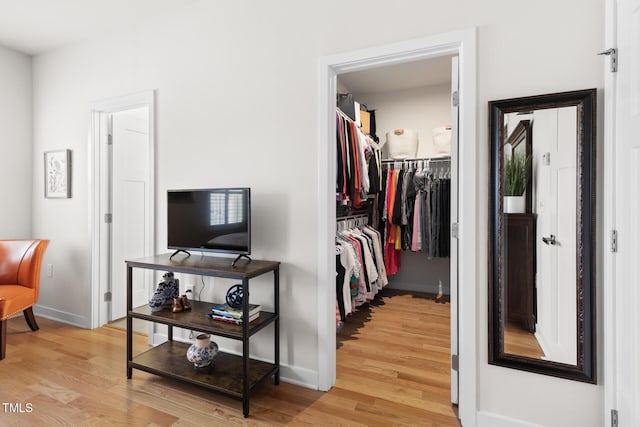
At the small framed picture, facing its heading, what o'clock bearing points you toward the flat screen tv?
The flat screen tv is roughly at 10 o'clock from the small framed picture.

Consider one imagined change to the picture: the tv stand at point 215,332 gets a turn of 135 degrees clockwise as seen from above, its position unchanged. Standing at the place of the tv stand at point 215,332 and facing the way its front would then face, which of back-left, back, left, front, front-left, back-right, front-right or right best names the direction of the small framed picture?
front-left

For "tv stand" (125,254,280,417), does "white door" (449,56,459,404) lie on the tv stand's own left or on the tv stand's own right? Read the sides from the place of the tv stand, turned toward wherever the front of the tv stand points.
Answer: on the tv stand's own left

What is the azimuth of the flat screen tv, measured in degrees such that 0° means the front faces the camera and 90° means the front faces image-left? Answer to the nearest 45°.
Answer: approximately 45°

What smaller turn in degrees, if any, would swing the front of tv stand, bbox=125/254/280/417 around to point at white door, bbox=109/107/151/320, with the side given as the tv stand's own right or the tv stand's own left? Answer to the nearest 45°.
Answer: approximately 90° to the tv stand's own right

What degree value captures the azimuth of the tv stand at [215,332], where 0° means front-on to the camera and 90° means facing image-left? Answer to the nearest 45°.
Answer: approximately 45°

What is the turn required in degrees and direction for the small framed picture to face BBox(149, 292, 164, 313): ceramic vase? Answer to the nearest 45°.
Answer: approximately 45° to its left

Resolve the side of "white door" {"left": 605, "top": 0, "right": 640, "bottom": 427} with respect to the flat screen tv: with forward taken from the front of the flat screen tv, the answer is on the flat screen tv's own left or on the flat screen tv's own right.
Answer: on the flat screen tv's own left

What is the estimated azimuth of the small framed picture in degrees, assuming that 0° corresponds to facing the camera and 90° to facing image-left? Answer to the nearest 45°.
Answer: approximately 45°
